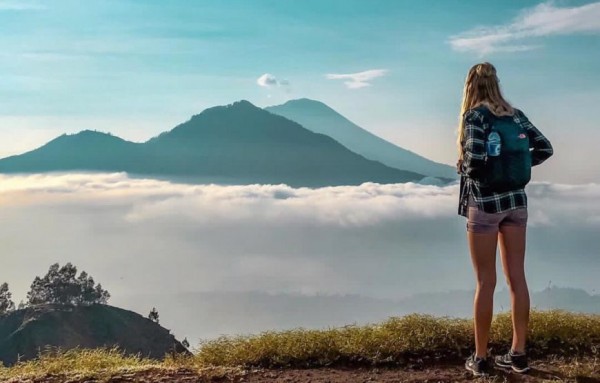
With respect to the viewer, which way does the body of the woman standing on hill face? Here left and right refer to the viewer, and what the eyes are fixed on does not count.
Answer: facing away from the viewer and to the left of the viewer
